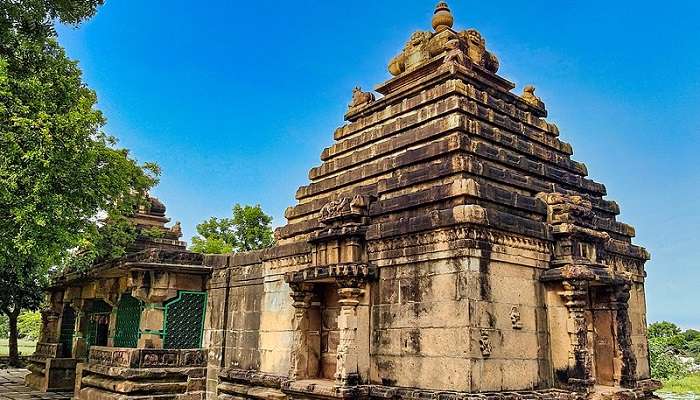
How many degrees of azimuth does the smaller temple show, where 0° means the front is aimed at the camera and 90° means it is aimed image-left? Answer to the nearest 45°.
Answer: approximately 45°

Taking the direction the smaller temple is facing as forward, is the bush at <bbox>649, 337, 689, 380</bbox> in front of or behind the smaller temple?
behind

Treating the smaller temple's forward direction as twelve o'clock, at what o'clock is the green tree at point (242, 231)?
The green tree is roughly at 5 o'clock from the smaller temple.

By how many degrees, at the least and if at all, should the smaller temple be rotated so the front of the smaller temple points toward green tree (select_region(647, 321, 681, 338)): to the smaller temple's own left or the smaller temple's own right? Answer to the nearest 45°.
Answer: approximately 180°
